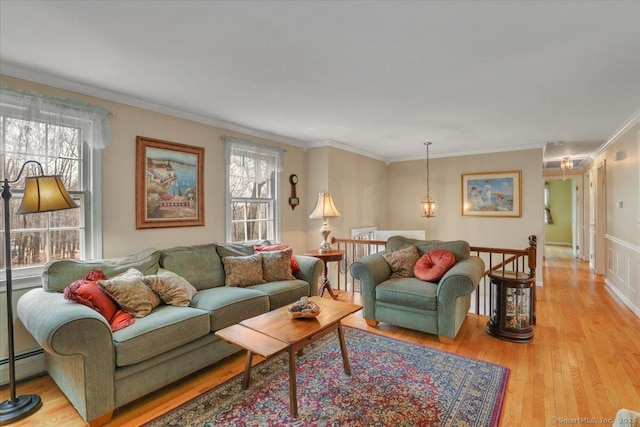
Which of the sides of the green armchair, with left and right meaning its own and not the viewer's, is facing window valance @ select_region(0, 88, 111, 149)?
front

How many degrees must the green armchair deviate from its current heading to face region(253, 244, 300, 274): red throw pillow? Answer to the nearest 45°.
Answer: approximately 45° to its right

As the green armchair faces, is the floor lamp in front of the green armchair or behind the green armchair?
in front

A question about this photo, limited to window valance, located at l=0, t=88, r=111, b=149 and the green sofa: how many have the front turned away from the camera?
0

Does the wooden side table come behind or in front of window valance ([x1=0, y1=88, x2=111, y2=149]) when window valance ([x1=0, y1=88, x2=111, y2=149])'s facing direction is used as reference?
in front

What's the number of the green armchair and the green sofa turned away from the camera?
0

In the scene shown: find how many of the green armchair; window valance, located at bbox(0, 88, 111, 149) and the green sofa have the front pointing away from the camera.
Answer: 0

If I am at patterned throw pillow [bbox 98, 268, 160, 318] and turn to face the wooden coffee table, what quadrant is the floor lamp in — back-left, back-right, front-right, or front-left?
back-right

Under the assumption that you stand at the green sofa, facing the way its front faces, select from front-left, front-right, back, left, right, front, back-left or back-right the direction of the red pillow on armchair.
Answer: front-left

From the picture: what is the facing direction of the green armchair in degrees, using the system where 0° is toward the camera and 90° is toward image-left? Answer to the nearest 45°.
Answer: approximately 45°

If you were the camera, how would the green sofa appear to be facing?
facing the viewer and to the right of the viewer
